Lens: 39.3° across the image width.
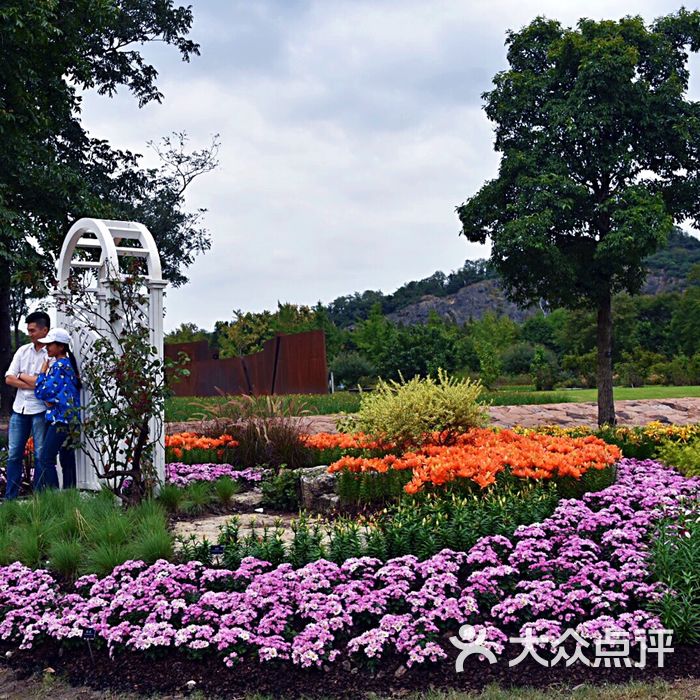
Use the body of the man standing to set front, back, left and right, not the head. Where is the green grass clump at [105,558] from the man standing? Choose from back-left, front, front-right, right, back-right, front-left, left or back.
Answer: front-left

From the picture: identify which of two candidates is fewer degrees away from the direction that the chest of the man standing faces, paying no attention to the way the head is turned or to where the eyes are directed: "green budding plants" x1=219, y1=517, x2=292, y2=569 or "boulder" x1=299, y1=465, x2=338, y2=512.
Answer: the green budding plants

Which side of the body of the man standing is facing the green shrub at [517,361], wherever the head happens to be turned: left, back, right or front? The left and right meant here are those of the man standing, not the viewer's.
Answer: left

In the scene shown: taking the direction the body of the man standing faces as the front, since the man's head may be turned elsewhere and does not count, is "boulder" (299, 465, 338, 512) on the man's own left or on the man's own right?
on the man's own left

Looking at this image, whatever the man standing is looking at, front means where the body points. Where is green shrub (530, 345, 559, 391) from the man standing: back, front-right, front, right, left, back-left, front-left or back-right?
back

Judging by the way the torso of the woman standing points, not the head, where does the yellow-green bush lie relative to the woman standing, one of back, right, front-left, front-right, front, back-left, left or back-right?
back
